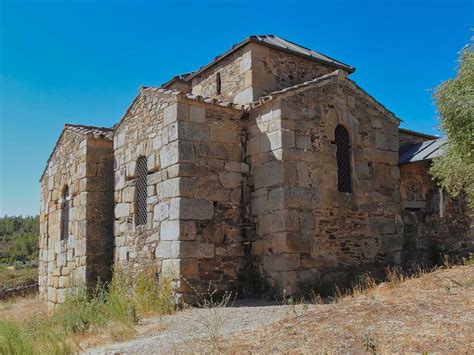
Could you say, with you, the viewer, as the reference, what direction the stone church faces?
facing away from the viewer and to the right of the viewer

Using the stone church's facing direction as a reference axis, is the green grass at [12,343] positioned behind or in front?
behind
